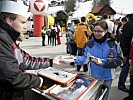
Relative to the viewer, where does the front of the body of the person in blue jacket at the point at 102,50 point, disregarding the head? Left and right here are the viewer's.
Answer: facing the viewer and to the left of the viewer

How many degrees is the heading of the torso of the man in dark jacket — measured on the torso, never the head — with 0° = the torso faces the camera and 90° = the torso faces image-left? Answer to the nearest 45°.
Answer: approximately 270°

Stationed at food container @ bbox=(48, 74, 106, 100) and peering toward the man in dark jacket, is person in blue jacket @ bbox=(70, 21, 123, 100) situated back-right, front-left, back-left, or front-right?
back-right

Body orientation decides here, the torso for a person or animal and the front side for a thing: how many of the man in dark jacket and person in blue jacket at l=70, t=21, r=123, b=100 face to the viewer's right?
1

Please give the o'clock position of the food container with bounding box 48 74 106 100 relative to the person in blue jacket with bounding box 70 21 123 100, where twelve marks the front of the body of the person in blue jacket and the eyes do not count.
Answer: The food container is roughly at 11 o'clock from the person in blue jacket.

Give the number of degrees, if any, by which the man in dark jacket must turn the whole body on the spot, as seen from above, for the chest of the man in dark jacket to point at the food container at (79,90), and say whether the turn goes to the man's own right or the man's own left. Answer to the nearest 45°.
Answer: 0° — they already face it

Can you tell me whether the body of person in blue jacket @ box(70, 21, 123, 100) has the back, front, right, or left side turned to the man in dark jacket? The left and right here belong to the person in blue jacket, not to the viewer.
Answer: front

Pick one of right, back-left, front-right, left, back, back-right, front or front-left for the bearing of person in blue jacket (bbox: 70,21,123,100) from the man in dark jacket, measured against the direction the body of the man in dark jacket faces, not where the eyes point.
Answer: front-left

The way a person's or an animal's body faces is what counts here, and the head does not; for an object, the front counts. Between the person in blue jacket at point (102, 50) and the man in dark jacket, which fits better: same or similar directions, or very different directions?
very different directions

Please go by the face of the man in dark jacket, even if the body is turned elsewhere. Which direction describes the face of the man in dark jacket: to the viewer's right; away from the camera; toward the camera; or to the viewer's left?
to the viewer's right

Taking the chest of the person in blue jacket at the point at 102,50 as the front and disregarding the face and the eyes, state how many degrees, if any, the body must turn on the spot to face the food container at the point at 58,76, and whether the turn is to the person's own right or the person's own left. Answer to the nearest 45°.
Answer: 0° — they already face it
